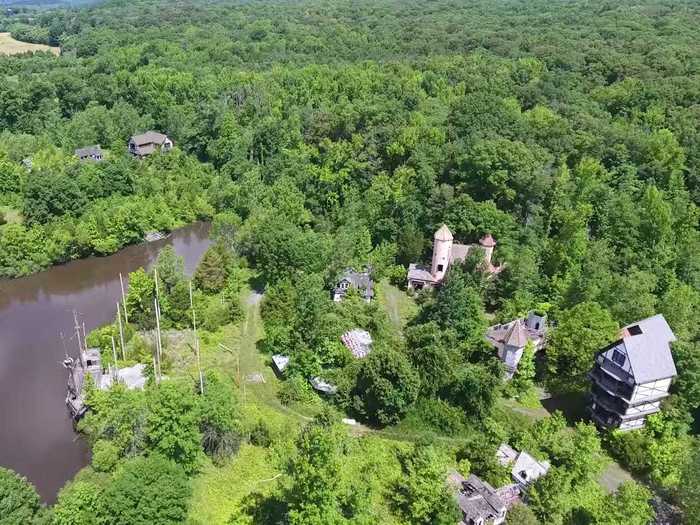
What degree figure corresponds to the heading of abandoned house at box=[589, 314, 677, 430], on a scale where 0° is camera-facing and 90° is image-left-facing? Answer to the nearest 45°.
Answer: approximately 45°

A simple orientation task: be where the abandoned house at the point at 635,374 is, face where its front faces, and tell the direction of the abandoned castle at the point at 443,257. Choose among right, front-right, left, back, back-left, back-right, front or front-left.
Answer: right

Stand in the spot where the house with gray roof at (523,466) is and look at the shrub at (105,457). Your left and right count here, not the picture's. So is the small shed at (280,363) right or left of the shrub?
right

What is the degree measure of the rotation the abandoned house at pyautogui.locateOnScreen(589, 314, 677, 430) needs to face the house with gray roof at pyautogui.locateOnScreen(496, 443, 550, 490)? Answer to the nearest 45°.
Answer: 0° — it already faces it

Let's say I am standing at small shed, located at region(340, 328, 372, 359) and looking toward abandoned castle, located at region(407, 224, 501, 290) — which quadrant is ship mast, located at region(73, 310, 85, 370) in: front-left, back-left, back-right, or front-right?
back-left

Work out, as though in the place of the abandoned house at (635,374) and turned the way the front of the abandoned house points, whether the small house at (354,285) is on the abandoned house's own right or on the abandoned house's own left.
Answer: on the abandoned house's own right

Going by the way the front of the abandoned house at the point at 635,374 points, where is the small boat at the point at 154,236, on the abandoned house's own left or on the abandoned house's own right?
on the abandoned house's own right

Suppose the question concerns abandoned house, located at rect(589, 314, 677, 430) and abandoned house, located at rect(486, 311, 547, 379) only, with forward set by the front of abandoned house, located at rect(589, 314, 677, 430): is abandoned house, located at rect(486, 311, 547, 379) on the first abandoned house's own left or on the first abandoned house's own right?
on the first abandoned house's own right

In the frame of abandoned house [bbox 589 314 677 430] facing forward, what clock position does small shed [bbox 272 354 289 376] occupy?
The small shed is roughly at 1 o'clock from the abandoned house.

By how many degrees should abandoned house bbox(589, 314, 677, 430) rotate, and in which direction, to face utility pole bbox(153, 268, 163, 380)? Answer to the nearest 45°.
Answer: approximately 45° to its right

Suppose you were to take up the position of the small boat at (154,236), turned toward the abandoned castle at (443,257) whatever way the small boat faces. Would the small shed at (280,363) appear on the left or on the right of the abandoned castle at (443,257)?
right

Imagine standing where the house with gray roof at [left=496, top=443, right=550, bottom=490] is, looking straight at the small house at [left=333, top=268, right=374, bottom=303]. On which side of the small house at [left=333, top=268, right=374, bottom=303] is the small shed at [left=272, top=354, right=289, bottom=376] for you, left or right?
left
